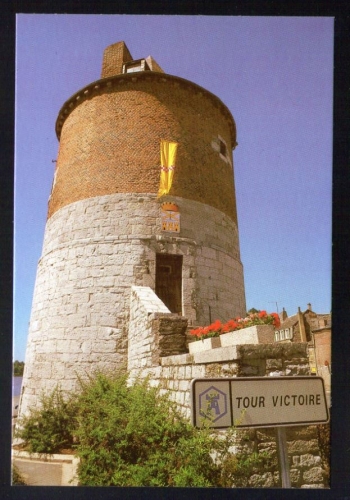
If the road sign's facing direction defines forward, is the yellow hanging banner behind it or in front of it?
behind

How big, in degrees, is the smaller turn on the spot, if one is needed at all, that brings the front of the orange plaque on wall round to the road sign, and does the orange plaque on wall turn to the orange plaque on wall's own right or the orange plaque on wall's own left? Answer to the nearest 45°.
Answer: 0° — it already faces it

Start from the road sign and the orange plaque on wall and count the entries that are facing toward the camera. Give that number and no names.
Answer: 2

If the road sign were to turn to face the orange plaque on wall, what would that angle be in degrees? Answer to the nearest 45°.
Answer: approximately 180°

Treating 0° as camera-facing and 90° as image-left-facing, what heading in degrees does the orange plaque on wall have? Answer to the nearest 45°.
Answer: approximately 0°

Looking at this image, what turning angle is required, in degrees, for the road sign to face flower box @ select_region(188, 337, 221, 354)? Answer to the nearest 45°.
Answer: approximately 180°

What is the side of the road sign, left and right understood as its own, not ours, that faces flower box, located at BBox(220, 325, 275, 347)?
back

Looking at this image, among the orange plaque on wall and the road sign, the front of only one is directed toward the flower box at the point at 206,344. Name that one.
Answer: the orange plaque on wall
